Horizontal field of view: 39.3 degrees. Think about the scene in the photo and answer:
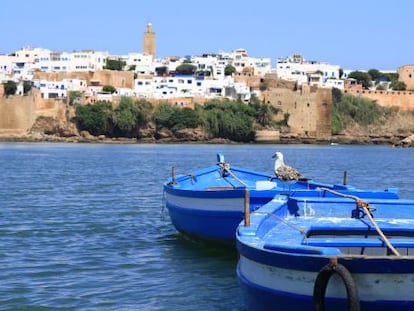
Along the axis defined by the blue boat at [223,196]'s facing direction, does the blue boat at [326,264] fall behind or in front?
behind

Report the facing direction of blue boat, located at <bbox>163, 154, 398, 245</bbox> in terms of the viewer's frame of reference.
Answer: facing away from the viewer and to the left of the viewer
